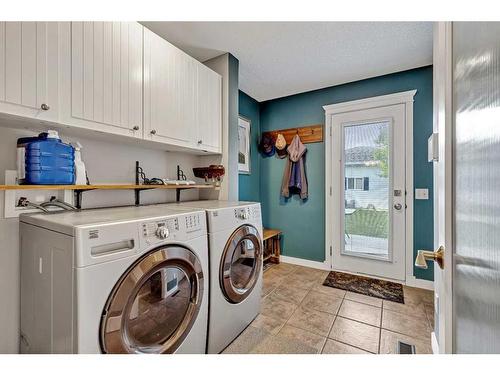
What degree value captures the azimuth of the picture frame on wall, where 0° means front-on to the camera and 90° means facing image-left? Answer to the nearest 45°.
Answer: approximately 315°

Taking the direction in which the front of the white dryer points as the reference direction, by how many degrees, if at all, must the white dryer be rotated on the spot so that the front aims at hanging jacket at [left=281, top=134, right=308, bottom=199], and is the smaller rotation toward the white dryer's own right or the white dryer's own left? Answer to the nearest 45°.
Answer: approximately 90° to the white dryer's own left

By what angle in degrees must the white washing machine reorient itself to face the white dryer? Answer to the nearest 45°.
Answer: approximately 45° to its left

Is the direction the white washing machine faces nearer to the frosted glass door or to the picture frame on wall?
the frosted glass door

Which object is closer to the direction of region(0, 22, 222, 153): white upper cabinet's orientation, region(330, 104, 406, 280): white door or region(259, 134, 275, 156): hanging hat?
the white door
